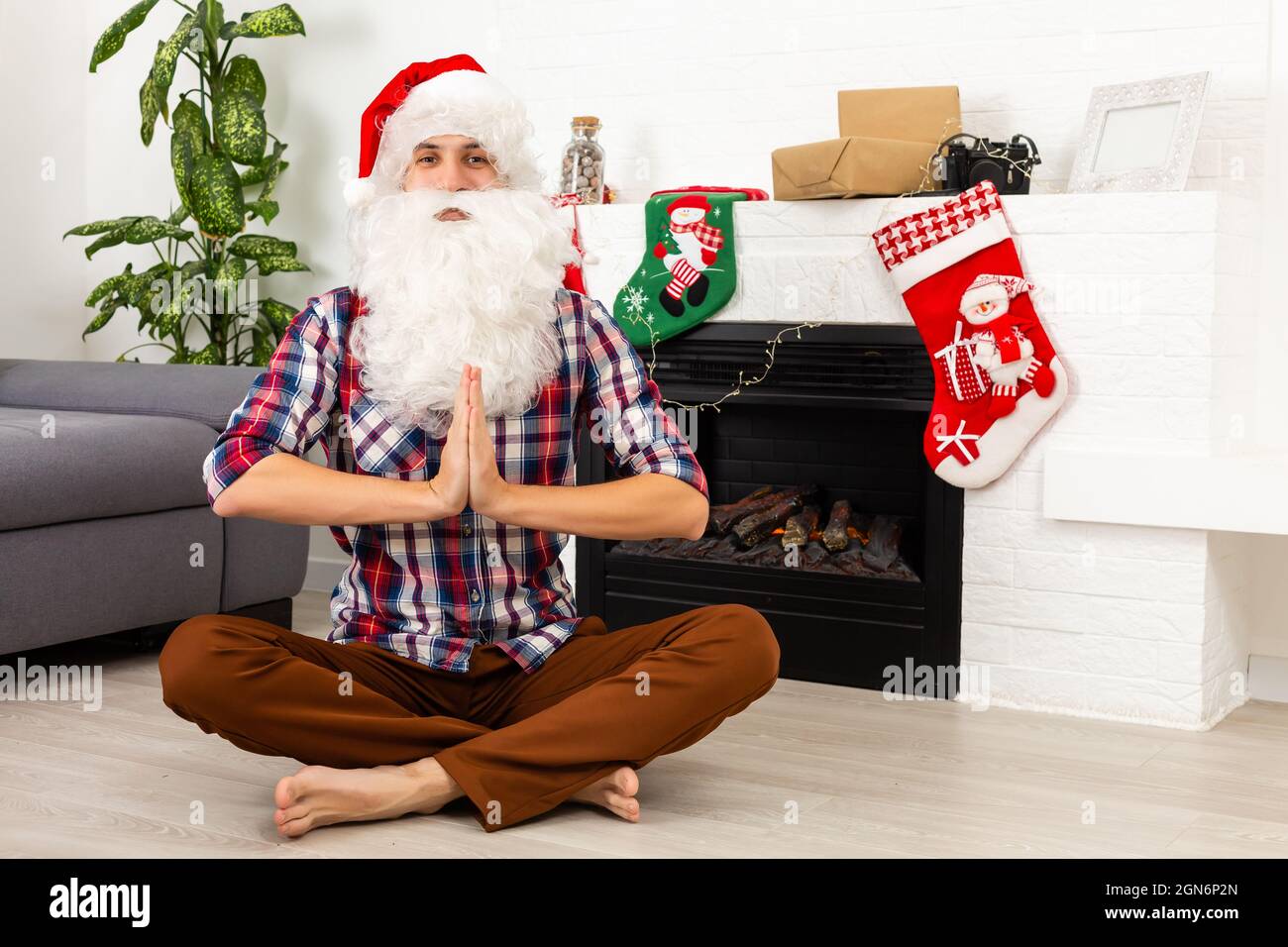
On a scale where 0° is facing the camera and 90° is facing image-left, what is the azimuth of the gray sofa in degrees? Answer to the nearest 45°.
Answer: approximately 315°

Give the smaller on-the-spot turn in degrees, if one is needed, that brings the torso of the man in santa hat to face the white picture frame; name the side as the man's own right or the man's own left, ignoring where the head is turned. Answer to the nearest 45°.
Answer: approximately 135° to the man's own left

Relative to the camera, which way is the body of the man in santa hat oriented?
toward the camera

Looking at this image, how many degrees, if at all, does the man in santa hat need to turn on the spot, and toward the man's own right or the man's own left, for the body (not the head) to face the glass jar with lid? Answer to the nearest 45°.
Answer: approximately 180°

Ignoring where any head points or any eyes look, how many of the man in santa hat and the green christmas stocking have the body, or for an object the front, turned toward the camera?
2

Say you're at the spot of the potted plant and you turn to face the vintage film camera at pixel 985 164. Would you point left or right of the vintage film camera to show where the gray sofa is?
right

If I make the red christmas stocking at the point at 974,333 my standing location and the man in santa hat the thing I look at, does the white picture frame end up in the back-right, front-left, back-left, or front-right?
back-left

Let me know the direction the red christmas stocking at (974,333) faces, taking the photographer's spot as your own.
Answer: facing the viewer

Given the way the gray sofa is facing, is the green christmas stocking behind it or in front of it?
in front

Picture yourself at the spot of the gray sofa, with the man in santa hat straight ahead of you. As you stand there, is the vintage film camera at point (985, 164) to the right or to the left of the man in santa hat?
left
